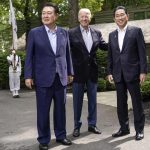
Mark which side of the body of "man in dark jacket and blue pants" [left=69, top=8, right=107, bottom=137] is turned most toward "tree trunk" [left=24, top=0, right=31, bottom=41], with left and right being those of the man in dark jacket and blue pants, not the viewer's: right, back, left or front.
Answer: back

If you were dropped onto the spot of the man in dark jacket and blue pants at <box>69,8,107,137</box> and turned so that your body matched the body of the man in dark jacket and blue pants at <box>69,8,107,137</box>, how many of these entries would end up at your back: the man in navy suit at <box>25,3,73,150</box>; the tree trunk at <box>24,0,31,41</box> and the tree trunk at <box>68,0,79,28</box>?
2

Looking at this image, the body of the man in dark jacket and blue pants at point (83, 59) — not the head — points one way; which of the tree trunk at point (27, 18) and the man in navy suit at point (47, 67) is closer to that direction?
the man in navy suit

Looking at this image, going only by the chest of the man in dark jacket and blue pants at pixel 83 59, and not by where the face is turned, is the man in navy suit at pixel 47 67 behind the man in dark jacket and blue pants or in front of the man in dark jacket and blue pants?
in front

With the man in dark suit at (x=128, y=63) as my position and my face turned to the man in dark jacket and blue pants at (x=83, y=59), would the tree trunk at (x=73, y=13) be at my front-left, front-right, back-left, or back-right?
front-right

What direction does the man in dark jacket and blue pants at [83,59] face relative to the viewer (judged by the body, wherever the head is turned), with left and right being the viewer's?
facing the viewer

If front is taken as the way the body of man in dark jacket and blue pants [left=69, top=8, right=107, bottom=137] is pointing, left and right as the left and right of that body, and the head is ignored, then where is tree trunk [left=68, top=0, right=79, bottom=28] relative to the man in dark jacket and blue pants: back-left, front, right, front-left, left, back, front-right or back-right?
back

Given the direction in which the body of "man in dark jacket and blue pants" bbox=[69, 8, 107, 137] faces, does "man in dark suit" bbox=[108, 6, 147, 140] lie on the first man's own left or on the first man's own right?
on the first man's own left

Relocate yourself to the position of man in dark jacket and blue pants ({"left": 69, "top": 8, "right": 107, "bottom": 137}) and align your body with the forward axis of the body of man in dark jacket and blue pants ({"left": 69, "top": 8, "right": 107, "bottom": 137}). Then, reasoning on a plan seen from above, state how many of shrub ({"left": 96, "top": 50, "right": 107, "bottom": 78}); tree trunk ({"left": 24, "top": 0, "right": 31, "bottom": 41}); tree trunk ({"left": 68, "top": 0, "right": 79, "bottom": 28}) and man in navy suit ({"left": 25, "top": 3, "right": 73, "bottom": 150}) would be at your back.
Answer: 3

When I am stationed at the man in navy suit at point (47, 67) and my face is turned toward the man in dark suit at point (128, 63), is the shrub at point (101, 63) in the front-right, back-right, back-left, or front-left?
front-left

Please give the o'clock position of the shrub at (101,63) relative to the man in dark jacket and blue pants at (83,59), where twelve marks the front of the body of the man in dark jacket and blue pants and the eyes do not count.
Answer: The shrub is roughly at 6 o'clock from the man in dark jacket and blue pants.

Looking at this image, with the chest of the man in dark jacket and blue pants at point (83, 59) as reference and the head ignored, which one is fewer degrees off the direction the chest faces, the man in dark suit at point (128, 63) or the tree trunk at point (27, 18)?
the man in dark suit
